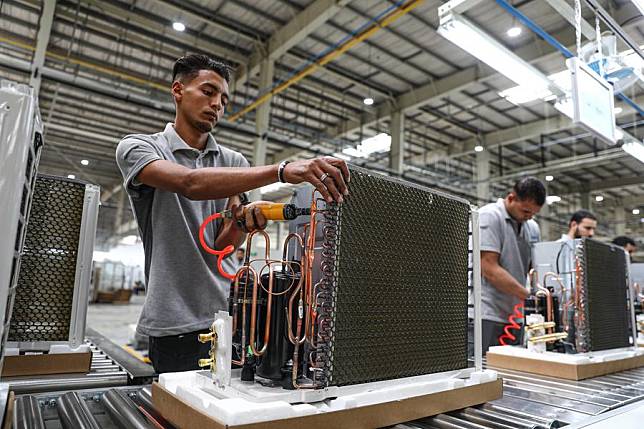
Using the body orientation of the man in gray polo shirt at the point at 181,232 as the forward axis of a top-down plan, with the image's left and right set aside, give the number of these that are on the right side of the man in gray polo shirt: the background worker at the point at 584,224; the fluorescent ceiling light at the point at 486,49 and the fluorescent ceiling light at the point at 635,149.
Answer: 0

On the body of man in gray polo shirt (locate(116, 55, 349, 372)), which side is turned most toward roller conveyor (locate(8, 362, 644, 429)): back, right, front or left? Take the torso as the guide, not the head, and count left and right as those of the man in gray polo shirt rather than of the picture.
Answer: front

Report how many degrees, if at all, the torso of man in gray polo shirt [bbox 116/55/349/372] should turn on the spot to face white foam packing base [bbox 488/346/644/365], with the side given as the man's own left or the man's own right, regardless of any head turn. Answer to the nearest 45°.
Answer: approximately 45° to the man's own left

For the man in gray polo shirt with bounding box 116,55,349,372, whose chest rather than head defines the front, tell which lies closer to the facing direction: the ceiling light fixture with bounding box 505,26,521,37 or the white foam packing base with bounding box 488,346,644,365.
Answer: the white foam packing base

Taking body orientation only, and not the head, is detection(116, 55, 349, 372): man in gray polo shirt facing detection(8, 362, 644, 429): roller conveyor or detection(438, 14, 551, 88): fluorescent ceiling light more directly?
the roller conveyor

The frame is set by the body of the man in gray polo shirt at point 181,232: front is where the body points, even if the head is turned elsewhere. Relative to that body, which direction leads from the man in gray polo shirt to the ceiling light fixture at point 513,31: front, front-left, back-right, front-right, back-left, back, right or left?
left

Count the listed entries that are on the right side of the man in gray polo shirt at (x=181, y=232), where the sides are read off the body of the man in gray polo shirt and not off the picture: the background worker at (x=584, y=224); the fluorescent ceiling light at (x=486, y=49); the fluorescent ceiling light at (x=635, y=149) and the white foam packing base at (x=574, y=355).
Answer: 0

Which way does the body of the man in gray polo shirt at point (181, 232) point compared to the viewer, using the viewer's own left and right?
facing the viewer and to the right of the viewer

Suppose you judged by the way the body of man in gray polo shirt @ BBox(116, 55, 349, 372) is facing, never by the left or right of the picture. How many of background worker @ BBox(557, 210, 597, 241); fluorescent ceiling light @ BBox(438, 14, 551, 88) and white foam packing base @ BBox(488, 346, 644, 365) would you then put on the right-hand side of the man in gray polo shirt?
0
